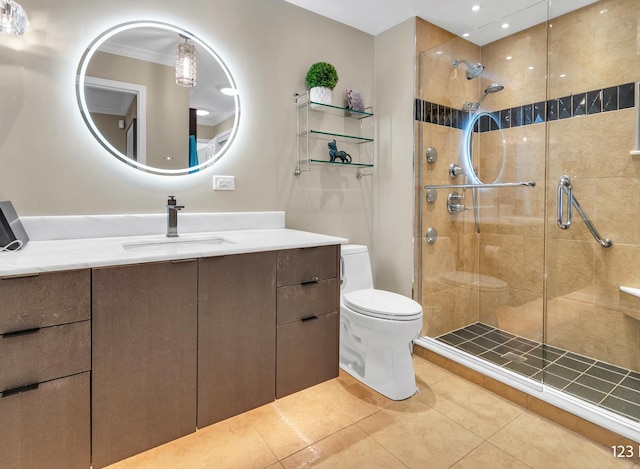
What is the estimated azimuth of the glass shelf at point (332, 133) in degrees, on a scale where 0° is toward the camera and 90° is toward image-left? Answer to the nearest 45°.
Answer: approximately 315°

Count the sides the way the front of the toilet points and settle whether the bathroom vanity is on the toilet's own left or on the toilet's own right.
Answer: on the toilet's own right

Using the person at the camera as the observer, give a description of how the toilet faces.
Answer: facing the viewer and to the right of the viewer

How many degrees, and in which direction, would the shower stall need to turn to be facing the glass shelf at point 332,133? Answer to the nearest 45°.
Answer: approximately 45° to its right

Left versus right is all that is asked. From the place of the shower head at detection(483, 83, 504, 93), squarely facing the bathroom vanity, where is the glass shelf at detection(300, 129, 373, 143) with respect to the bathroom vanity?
right

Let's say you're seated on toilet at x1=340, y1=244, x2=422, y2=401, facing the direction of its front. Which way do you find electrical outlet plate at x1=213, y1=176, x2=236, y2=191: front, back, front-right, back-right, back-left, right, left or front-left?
back-right

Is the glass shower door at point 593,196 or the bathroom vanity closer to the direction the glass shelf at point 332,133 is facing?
the glass shower door

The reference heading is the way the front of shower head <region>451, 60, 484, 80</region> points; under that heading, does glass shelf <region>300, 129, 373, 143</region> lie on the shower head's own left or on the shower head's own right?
on the shower head's own right

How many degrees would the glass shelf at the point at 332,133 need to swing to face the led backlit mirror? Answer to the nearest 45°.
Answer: approximately 90° to its right

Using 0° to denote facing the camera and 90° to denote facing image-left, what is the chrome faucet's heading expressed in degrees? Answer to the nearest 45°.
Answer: approximately 315°
